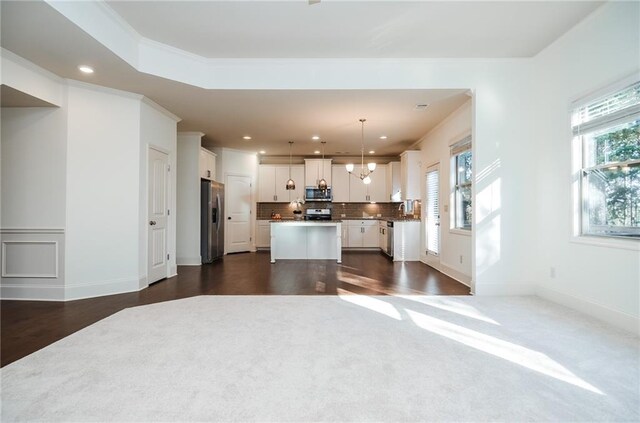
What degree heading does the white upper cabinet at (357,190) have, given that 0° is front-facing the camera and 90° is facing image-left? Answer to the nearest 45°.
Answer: approximately 0°

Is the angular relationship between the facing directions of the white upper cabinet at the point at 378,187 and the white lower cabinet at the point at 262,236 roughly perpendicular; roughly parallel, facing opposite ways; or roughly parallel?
roughly parallel

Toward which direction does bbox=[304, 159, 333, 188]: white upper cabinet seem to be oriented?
toward the camera

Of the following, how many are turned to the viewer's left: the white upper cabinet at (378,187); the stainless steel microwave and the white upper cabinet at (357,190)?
0

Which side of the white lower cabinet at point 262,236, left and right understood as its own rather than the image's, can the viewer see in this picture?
front

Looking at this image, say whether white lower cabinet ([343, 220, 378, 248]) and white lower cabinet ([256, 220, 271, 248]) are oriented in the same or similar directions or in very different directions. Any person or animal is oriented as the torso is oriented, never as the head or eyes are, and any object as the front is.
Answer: same or similar directions

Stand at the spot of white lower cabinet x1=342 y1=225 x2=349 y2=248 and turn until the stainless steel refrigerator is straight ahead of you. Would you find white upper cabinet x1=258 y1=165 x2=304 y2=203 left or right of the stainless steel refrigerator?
right

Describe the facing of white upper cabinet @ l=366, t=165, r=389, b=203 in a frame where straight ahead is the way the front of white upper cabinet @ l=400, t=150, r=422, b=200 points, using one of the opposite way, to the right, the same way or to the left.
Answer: to the left

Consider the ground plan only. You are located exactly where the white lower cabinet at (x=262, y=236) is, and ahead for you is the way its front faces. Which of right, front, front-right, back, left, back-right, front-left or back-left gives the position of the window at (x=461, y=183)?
front-left

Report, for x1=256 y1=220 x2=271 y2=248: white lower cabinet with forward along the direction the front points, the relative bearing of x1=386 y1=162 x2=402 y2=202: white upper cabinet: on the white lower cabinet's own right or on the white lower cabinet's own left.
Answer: on the white lower cabinet's own left

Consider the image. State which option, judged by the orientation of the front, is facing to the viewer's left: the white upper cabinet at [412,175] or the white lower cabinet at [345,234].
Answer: the white upper cabinet

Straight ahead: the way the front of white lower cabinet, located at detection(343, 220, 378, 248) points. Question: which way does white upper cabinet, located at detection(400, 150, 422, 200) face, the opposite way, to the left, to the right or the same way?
to the right
